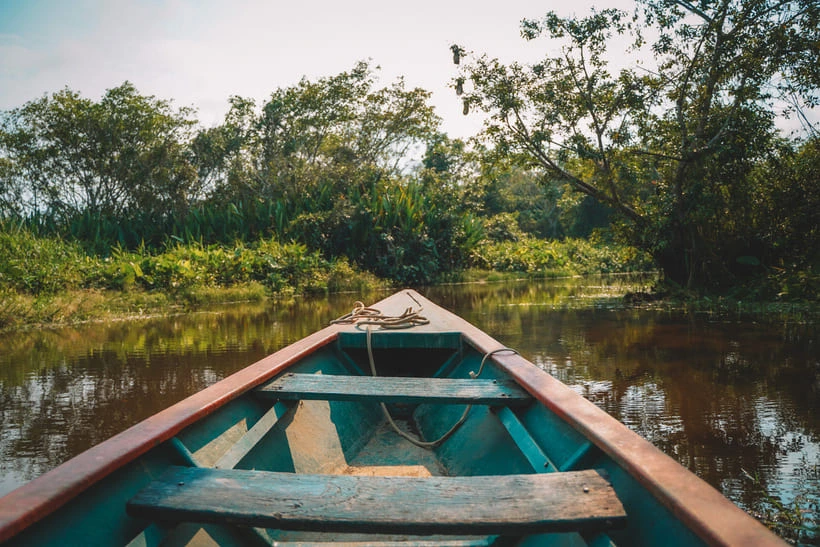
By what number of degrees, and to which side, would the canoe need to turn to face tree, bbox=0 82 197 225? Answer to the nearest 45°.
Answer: approximately 45° to its left

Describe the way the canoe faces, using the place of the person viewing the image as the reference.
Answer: facing away from the viewer
